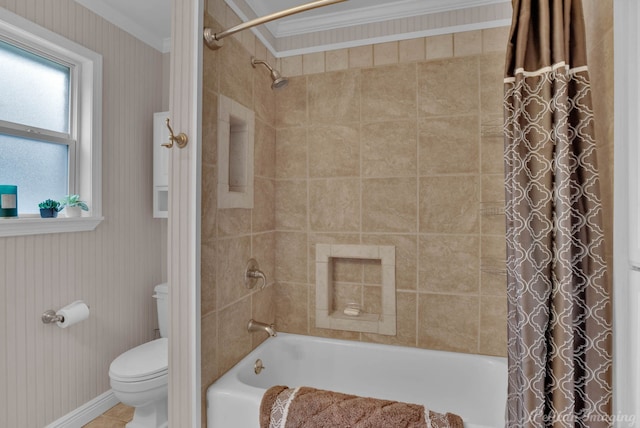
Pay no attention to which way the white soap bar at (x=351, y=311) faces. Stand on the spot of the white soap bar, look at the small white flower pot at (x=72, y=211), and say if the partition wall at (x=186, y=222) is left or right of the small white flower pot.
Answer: left

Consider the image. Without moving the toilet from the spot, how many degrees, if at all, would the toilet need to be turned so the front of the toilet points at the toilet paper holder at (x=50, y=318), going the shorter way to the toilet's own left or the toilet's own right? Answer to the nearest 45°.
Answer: approximately 90° to the toilet's own right

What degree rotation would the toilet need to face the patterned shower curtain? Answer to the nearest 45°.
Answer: approximately 90° to its left

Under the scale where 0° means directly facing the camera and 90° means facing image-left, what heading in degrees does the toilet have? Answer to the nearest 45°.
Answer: approximately 45°

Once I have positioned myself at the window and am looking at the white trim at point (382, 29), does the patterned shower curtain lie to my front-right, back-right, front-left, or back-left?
front-right

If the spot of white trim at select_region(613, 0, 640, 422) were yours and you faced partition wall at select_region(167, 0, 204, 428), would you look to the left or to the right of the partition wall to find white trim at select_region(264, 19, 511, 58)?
right

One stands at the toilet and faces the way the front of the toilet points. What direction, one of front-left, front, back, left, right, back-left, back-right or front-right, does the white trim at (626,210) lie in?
left
